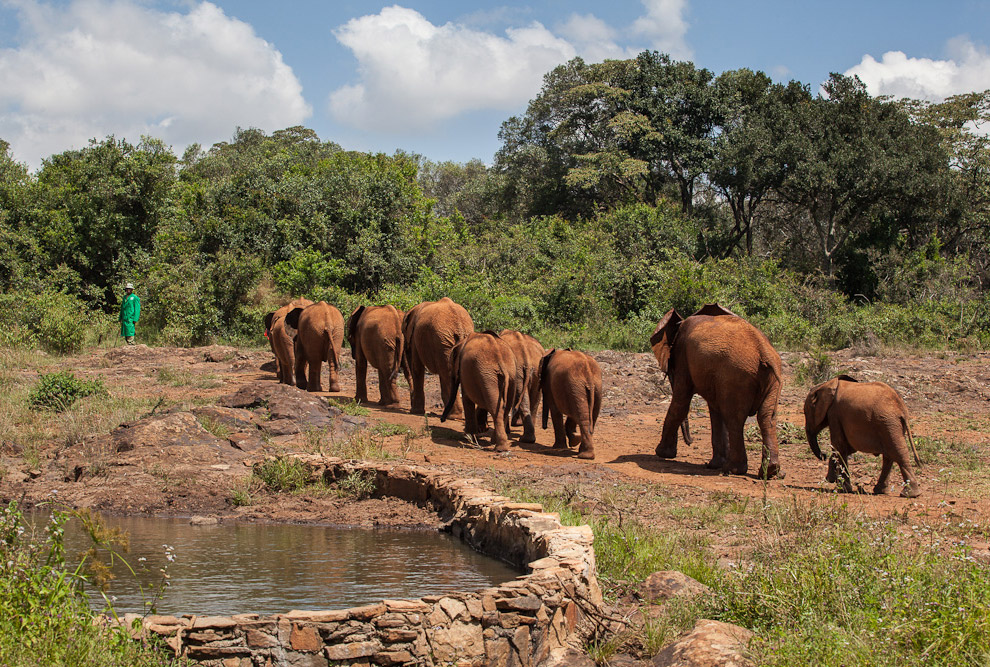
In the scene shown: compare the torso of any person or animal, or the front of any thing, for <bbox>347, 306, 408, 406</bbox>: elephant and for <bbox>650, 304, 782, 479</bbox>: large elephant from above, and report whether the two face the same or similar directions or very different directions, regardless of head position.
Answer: same or similar directions

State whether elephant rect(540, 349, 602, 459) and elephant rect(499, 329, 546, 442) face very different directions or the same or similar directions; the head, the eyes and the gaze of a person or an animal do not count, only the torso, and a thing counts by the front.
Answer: same or similar directions

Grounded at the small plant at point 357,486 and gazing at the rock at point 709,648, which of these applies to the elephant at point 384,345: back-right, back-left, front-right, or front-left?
back-left

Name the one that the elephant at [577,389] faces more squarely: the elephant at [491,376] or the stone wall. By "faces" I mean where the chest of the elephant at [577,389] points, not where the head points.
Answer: the elephant

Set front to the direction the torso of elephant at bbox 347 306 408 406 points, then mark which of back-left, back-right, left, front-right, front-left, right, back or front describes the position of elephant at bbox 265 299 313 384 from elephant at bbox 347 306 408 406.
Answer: front

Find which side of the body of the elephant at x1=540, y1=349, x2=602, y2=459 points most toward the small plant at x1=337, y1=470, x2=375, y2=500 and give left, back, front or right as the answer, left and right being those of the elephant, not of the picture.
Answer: left

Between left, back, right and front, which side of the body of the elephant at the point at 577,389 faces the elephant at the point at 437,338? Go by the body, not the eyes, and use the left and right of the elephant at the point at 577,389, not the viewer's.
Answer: front

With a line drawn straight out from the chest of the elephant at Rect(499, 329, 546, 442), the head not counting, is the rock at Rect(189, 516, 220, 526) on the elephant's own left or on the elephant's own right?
on the elephant's own left

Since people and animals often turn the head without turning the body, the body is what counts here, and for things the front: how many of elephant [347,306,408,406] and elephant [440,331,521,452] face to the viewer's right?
0

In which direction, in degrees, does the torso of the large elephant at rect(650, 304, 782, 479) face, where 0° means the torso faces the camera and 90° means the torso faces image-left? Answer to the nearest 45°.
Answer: approximately 135°

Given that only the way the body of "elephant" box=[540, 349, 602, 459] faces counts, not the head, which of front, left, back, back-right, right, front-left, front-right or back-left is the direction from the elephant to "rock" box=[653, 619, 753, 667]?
back-left

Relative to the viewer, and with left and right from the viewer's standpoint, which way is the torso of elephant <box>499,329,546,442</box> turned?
facing away from the viewer and to the left of the viewer

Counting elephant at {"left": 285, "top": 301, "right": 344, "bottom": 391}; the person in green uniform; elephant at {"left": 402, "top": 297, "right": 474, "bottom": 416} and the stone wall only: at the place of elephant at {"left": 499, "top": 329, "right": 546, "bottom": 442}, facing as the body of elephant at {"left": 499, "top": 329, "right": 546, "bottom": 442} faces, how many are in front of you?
3

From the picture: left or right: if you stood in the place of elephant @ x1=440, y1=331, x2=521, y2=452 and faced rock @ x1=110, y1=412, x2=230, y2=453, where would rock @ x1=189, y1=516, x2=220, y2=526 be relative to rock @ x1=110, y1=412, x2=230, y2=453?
left

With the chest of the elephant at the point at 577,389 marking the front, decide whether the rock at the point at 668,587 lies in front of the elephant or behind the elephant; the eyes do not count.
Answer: behind

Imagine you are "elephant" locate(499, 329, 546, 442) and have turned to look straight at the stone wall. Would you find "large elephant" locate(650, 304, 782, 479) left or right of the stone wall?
left

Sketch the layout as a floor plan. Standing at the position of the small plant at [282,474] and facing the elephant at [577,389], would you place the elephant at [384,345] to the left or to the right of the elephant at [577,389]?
left
